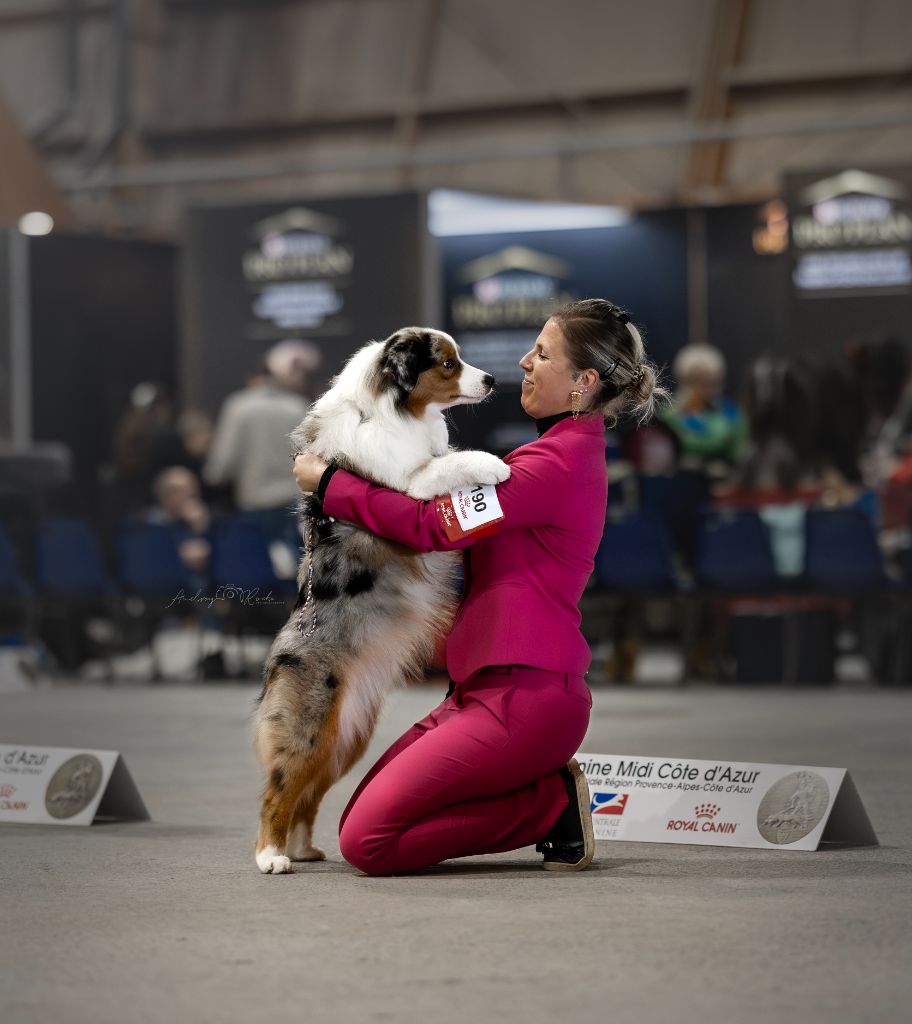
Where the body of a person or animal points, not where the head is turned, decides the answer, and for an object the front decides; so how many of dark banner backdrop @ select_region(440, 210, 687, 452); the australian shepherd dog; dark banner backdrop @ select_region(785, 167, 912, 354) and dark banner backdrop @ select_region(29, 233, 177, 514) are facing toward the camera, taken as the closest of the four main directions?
3

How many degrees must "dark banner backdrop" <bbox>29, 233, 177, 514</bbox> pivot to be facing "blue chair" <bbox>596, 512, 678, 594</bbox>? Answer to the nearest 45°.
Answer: approximately 45° to its left

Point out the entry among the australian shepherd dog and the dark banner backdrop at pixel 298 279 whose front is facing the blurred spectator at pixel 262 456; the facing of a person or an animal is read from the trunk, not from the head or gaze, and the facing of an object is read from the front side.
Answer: the dark banner backdrop

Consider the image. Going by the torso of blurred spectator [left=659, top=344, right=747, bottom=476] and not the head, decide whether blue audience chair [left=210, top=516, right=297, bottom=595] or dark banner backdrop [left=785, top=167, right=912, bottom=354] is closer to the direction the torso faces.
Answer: the blue audience chair

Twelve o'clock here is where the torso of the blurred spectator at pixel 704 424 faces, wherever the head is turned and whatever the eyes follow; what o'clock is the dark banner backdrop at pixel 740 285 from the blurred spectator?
The dark banner backdrop is roughly at 6 o'clock from the blurred spectator.

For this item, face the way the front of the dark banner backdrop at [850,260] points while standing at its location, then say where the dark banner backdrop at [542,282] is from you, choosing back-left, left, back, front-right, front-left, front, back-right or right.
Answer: back-right

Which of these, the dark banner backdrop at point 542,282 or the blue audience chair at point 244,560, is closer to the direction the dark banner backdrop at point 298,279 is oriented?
the blue audience chair

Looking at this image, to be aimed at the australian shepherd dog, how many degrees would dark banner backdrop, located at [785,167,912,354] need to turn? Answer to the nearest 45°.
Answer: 0° — it already faces it

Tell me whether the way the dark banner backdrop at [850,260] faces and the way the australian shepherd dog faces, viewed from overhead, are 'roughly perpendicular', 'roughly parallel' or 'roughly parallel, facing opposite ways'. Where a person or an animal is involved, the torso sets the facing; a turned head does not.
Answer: roughly perpendicular

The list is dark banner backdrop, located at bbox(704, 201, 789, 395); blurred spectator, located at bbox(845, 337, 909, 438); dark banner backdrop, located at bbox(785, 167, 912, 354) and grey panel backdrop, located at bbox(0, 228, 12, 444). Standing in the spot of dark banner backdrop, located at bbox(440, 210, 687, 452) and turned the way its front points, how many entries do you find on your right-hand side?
1
